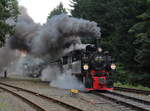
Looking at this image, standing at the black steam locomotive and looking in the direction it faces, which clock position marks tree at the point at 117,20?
The tree is roughly at 8 o'clock from the black steam locomotive.

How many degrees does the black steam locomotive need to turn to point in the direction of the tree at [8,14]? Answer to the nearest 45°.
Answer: approximately 180°

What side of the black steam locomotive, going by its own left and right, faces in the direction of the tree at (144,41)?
left

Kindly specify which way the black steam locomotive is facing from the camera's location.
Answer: facing the viewer and to the right of the viewer
